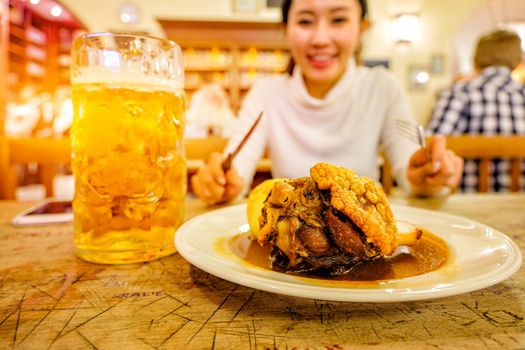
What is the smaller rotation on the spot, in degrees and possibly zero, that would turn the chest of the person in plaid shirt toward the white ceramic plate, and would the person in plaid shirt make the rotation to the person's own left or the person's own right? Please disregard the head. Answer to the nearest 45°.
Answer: approximately 180°

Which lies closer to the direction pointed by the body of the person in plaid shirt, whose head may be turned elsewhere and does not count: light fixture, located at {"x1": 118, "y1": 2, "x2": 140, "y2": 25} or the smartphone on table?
the light fixture

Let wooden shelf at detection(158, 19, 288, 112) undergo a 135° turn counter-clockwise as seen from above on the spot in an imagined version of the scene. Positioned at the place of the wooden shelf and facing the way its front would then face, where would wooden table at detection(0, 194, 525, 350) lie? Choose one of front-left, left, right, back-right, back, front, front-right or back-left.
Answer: back-right

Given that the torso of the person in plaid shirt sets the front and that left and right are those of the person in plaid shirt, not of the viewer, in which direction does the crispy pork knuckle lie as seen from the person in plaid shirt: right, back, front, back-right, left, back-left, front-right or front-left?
back

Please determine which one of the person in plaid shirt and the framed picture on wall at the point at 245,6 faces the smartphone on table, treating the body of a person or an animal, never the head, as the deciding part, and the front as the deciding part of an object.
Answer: the framed picture on wall

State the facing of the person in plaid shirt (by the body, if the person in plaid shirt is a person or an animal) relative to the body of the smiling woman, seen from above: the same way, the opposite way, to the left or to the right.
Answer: the opposite way

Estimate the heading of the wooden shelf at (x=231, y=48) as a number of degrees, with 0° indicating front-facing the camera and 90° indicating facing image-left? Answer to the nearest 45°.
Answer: approximately 0°

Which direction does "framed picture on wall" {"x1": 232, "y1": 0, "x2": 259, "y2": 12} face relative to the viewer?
toward the camera

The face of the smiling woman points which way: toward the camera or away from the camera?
toward the camera

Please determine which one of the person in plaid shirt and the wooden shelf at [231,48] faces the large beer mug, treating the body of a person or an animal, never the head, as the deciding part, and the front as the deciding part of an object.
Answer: the wooden shelf

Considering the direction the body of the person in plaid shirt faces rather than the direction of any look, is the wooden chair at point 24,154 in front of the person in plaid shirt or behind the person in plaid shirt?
behind

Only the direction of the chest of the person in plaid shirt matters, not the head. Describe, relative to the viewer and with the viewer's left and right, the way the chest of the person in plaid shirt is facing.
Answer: facing away from the viewer

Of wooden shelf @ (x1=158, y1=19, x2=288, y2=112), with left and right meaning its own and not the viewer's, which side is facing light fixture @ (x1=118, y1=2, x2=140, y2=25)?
right

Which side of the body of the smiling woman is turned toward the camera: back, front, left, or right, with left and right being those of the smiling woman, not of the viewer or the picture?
front
